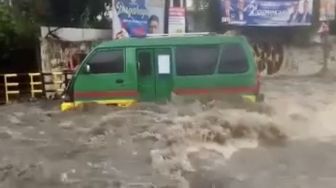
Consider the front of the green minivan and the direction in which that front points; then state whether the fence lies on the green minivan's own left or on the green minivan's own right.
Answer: on the green minivan's own right

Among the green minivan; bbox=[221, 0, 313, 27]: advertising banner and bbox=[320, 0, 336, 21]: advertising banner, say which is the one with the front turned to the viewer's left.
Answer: the green minivan

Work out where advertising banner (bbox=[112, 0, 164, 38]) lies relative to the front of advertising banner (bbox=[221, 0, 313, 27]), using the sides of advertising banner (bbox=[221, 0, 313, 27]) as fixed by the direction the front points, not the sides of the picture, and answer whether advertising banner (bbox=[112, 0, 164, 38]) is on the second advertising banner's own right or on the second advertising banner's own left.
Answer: on the second advertising banner's own right

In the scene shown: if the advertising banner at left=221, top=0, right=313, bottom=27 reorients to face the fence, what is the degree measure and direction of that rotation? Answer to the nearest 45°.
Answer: approximately 45° to its right

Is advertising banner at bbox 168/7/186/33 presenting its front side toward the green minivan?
yes

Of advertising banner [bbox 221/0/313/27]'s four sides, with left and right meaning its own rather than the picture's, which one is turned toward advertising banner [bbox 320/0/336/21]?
left

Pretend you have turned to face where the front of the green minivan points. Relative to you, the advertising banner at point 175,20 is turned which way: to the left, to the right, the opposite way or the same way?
to the left

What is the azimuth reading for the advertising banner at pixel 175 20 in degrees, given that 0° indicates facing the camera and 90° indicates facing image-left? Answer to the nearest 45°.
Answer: approximately 0°

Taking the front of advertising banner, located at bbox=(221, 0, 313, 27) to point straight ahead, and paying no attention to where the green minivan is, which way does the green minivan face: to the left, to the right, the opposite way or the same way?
to the right

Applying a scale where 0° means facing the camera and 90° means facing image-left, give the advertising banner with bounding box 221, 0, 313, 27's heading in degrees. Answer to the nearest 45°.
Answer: approximately 0°

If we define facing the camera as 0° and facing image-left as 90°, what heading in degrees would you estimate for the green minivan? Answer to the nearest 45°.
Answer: approximately 90°

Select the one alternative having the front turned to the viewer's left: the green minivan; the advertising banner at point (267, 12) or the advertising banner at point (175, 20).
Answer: the green minivan
